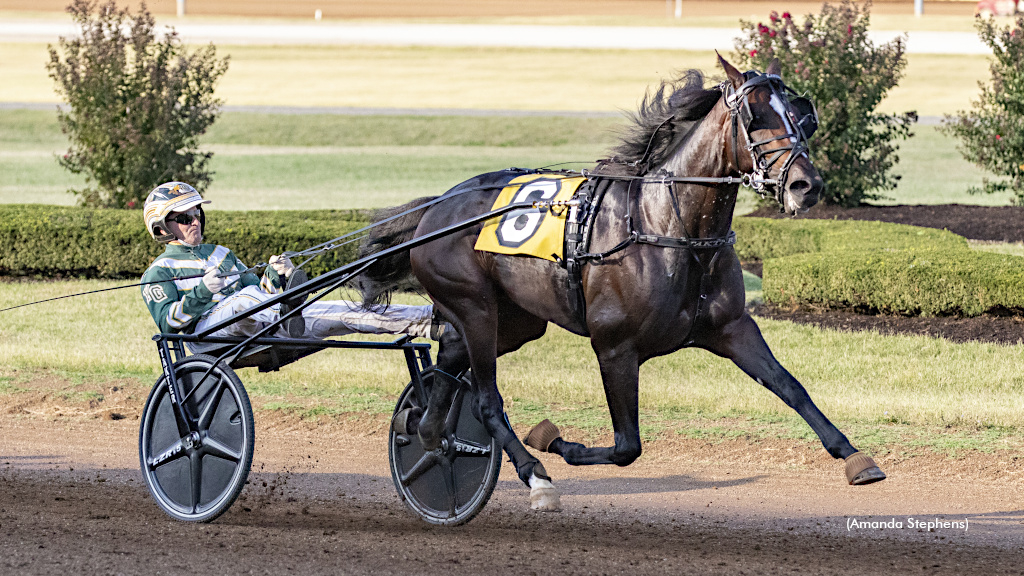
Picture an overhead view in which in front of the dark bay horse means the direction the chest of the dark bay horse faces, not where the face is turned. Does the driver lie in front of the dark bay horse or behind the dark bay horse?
behind

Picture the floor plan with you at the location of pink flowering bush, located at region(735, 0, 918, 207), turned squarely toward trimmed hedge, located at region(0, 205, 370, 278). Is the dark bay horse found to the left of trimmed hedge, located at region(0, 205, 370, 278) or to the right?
left

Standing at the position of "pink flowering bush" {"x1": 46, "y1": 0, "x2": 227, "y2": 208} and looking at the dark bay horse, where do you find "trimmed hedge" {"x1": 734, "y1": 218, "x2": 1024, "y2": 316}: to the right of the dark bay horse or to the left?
left

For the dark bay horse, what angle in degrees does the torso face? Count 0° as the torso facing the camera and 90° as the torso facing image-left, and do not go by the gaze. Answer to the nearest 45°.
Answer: approximately 315°

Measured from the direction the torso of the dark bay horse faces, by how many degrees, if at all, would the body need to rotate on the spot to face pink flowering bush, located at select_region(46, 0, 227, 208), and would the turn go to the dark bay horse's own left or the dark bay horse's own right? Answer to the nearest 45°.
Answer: approximately 180°

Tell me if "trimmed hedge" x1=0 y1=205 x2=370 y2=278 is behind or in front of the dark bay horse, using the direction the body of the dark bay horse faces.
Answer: behind

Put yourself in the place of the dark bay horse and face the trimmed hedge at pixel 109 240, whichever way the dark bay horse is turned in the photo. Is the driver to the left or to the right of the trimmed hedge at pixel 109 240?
left

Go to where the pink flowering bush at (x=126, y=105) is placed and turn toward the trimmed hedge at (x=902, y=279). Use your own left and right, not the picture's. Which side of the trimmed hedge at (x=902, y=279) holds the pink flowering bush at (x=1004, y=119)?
left

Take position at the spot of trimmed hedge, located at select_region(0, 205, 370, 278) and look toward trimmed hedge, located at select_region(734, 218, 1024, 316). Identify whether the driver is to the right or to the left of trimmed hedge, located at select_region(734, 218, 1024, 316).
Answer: right

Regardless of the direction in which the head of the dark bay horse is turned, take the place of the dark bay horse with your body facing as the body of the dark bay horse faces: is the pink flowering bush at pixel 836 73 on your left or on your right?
on your left
